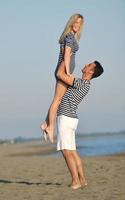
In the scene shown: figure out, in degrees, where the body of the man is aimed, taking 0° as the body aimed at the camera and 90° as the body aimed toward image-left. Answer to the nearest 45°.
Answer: approximately 90°

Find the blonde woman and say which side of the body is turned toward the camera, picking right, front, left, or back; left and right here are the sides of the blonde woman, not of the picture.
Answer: right
